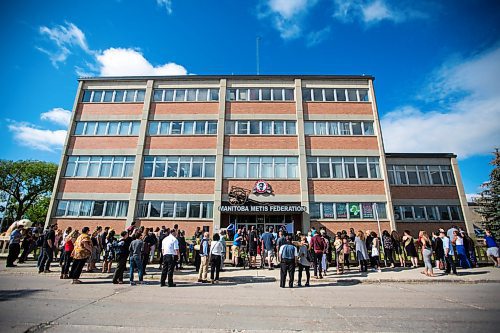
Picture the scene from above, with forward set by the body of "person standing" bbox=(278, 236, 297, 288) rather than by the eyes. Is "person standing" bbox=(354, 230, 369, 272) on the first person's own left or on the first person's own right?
on the first person's own right

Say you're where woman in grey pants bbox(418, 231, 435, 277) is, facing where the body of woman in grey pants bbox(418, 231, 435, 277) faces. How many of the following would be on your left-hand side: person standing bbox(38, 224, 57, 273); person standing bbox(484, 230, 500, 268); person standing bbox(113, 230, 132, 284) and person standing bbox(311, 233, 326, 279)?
3

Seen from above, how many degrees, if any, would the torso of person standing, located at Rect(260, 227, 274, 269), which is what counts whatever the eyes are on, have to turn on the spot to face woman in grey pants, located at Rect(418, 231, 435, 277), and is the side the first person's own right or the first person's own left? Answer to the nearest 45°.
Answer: approximately 90° to the first person's own right

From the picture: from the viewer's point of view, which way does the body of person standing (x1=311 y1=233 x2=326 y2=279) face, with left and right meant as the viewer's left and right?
facing away from the viewer

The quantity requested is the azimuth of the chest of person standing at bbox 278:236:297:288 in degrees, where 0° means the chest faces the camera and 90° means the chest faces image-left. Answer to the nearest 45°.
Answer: approximately 180°

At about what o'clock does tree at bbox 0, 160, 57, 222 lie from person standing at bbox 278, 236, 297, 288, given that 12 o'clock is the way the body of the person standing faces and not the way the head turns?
The tree is roughly at 10 o'clock from the person standing.

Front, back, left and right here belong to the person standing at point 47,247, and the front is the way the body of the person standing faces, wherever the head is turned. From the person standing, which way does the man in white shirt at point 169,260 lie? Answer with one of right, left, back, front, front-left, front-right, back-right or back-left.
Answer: front-right

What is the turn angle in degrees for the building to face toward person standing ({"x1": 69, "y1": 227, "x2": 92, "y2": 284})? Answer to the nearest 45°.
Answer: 0° — it already faces them

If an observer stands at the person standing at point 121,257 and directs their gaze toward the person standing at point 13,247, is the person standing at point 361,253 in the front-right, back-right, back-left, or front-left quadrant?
back-right

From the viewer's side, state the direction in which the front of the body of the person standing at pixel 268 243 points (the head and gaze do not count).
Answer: away from the camera

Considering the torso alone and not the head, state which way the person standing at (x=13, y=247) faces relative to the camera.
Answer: to the viewer's right

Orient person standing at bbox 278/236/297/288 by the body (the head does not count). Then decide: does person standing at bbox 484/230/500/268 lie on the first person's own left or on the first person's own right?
on the first person's own right

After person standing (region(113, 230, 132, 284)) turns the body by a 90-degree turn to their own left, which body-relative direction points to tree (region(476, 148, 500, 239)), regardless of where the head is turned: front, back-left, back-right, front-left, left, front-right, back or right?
back-right

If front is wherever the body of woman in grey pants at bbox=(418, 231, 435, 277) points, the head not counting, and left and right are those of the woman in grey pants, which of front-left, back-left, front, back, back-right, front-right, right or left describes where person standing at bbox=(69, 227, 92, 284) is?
left

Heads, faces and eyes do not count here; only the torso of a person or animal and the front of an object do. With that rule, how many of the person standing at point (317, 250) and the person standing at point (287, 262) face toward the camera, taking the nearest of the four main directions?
0
